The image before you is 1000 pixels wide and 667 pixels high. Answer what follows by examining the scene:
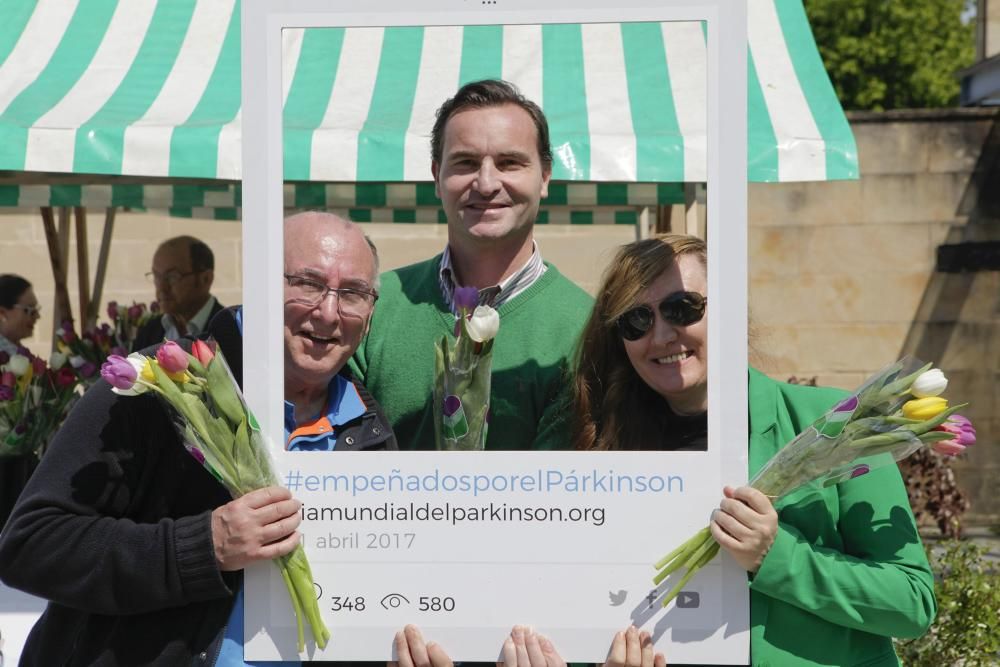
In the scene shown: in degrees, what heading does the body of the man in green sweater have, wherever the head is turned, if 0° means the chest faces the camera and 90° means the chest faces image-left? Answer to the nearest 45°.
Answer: approximately 0°

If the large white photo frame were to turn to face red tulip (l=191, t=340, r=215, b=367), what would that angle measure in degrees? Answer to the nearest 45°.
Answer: approximately 90° to its right

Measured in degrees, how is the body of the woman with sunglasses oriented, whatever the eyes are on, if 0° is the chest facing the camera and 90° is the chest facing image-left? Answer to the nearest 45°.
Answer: approximately 0°

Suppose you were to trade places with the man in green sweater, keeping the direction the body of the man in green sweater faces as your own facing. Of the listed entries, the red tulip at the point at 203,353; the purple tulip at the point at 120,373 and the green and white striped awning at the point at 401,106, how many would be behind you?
1

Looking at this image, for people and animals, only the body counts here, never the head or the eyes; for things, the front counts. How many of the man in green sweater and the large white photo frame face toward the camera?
2

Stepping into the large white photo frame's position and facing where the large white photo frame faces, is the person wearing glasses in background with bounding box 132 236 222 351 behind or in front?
behind
